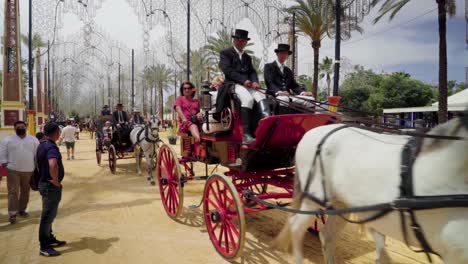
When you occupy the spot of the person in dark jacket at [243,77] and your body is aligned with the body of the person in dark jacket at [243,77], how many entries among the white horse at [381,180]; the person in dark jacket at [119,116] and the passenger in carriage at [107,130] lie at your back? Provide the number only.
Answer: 2

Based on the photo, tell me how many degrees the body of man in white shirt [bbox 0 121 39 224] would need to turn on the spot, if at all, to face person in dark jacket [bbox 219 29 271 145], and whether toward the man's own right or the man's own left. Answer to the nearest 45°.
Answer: approximately 45° to the man's own left

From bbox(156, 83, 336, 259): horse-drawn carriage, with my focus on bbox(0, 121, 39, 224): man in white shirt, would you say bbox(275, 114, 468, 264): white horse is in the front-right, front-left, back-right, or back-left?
back-left

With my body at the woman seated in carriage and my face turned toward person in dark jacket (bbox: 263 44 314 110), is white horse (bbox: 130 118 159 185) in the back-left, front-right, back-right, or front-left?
back-left

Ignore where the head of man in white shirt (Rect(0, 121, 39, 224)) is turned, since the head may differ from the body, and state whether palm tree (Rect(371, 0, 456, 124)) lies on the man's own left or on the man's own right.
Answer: on the man's own left

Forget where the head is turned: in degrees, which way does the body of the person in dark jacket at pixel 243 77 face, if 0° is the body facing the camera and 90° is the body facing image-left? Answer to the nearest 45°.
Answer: approximately 315°
